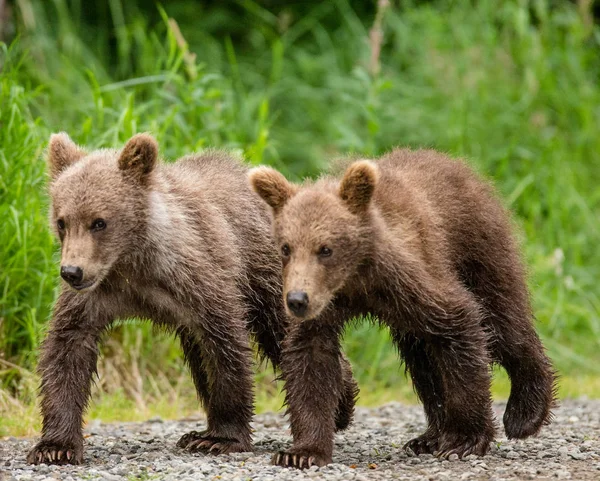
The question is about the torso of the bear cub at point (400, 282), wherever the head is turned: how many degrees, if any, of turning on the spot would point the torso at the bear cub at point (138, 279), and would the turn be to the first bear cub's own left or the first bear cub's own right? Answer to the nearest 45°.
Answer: approximately 45° to the first bear cub's own right

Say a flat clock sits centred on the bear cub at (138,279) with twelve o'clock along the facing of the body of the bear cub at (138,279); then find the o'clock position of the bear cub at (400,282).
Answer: the bear cub at (400,282) is roughly at 8 o'clock from the bear cub at (138,279).

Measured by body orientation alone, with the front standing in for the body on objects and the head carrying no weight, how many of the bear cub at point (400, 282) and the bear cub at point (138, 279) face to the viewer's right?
0

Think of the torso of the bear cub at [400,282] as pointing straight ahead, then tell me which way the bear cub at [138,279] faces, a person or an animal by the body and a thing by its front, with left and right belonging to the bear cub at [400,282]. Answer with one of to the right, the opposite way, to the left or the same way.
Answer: the same way

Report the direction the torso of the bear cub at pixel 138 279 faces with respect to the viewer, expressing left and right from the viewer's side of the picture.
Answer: facing the viewer and to the left of the viewer
